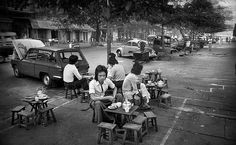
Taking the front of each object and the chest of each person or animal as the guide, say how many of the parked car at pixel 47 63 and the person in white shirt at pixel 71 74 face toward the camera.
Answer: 0

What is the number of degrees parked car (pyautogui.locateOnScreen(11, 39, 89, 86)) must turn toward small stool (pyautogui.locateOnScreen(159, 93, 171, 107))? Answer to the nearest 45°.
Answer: approximately 180°

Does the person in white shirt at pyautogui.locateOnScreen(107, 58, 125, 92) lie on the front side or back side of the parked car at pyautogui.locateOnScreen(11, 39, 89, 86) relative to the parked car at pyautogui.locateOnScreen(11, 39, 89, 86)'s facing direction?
on the back side

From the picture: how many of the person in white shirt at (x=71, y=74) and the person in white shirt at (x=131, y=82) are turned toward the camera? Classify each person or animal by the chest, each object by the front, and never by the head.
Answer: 0

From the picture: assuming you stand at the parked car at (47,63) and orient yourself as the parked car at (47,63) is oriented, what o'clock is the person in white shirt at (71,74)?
The person in white shirt is roughly at 7 o'clock from the parked car.

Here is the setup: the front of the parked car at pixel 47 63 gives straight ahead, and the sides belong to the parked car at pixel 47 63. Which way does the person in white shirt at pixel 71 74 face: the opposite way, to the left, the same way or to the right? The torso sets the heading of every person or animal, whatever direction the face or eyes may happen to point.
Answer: to the right

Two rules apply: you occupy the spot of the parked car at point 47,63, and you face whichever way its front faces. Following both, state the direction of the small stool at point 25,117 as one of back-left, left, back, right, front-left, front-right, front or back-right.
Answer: back-left

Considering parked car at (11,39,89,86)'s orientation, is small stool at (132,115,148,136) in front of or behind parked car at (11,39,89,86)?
behind

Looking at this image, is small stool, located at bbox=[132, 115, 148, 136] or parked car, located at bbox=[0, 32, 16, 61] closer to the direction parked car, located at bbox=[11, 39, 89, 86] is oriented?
the parked car
